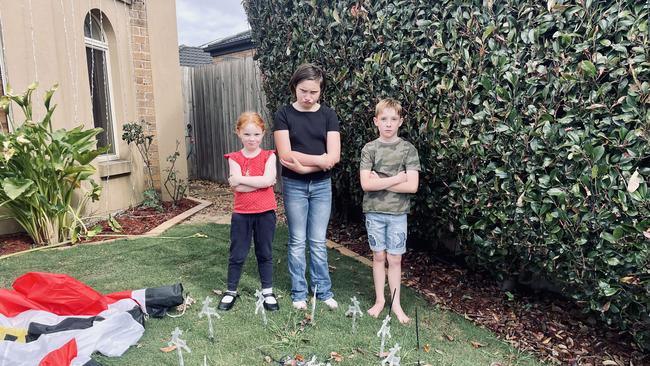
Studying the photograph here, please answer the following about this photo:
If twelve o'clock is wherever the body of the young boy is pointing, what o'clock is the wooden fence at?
The wooden fence is roughly at 5 o'clock from the young boy.

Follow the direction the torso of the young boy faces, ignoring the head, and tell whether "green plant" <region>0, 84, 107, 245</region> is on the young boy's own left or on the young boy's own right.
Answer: on the young boy's own right

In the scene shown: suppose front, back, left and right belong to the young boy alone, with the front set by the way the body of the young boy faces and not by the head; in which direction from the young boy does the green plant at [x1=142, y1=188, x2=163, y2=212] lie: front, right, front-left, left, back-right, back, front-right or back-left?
back-right

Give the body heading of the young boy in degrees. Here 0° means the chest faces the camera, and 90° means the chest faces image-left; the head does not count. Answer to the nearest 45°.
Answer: approximately 0°

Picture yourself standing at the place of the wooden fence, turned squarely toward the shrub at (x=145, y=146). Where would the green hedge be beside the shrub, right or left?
left

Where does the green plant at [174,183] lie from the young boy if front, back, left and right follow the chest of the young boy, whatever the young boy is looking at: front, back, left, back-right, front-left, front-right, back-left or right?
back-right

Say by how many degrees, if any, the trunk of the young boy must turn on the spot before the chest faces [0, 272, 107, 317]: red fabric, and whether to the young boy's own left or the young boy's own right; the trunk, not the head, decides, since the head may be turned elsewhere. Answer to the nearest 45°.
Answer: approximately 90° to the young boy's own right

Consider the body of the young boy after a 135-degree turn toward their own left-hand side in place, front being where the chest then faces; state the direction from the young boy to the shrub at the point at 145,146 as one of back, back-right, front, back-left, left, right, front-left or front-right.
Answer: left
